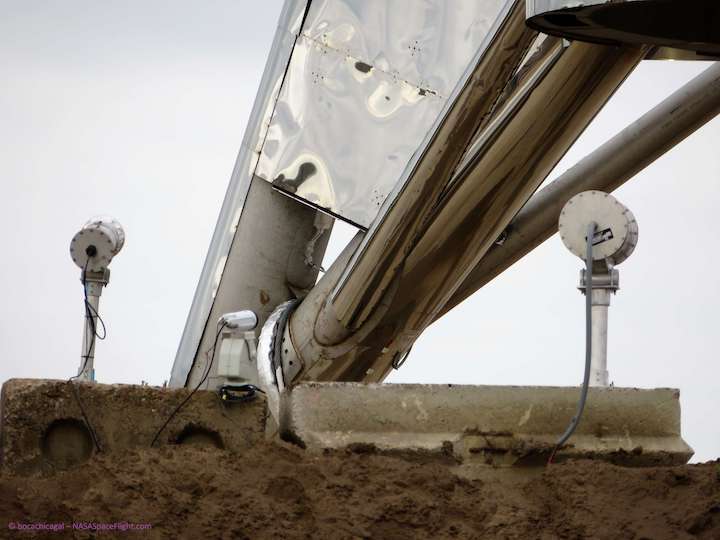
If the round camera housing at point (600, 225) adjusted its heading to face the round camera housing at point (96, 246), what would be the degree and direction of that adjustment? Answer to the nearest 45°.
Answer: approximately 135° to its left

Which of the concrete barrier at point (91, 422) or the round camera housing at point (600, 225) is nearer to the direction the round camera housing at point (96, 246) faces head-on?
the round camera housing at point (600, 225)

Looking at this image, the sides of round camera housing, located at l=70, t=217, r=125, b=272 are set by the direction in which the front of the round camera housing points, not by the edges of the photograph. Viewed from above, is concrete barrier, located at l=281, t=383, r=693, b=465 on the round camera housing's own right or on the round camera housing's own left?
on the round camera housing's own right

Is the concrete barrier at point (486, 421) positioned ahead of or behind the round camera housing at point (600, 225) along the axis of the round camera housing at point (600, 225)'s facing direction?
behind

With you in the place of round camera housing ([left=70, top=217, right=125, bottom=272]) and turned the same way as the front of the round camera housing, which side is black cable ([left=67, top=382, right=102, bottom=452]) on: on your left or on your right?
on your right

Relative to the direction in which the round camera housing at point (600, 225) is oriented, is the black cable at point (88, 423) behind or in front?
behind

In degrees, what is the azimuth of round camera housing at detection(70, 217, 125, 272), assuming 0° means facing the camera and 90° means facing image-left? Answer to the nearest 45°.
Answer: approximately 225°

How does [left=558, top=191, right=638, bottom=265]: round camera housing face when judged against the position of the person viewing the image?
facing away from the viewer and to the right of the viewer
